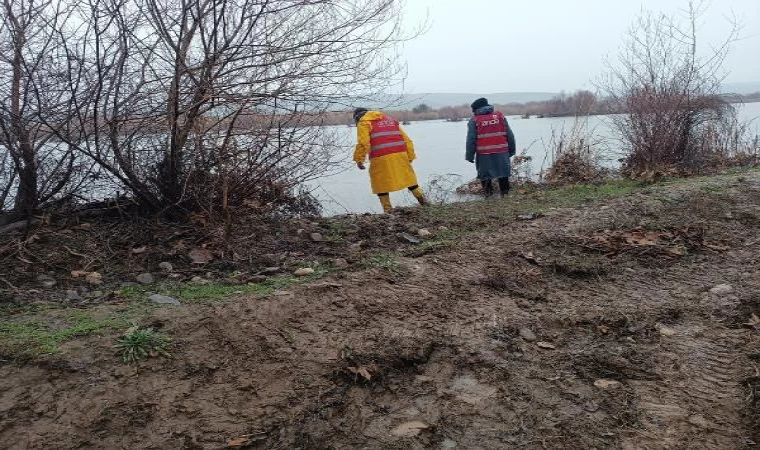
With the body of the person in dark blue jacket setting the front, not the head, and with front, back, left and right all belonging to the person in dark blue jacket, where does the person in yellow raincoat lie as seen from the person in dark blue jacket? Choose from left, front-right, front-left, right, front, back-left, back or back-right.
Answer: back-left

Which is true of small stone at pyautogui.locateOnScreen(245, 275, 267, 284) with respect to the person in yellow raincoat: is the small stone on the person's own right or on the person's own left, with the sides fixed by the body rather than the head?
on the person's own left

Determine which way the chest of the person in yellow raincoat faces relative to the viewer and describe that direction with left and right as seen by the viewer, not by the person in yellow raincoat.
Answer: facing away from the viewer and to the left of the viewer

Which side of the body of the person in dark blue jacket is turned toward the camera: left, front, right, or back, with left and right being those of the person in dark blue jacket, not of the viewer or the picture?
back

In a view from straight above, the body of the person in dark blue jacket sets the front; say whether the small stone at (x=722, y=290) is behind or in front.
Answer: behind

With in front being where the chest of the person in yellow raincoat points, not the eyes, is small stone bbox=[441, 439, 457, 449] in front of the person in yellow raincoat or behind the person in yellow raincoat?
behind

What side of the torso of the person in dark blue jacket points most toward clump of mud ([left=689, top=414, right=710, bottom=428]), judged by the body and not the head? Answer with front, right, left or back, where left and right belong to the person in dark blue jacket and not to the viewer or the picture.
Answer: back

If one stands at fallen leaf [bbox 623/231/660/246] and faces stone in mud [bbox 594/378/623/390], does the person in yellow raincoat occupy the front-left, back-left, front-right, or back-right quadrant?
back-right

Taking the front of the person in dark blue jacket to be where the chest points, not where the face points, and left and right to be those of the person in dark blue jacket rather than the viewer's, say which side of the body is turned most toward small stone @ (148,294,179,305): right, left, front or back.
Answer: back

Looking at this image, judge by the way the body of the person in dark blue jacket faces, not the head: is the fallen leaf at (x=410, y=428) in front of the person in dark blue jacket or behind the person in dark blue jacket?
behind

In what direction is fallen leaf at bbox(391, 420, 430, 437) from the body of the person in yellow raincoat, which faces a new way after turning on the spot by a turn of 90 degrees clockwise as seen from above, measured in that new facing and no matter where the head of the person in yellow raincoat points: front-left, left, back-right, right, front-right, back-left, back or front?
back-right

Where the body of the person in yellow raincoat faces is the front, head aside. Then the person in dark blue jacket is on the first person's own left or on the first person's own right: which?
on the first person's own right

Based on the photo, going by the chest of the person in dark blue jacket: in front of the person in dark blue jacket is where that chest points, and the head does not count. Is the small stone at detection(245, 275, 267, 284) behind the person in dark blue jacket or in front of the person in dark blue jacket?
behind
